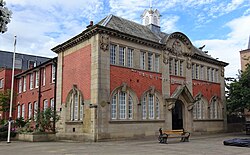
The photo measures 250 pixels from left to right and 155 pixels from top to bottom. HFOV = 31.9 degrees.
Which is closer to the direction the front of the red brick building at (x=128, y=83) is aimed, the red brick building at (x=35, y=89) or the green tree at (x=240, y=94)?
the green tree

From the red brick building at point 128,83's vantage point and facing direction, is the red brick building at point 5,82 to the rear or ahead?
to the rear

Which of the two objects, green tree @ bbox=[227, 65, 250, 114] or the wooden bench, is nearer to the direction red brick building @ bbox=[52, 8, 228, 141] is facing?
the wooden bench

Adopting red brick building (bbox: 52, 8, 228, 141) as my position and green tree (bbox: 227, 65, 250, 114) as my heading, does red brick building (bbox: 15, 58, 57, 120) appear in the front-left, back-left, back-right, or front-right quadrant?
back-left

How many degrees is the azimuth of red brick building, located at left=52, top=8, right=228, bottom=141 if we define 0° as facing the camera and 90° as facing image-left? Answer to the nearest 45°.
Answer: approximately 315°

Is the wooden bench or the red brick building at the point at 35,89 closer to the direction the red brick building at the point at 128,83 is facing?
the wooden bench

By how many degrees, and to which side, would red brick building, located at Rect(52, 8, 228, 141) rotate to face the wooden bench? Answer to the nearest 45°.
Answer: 0° — it already faces it
